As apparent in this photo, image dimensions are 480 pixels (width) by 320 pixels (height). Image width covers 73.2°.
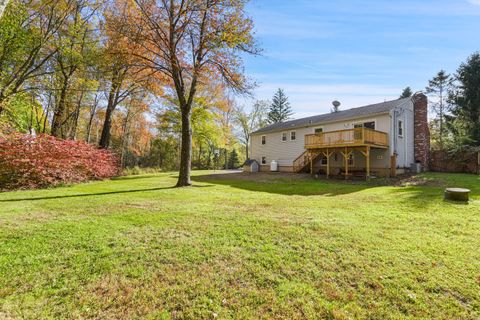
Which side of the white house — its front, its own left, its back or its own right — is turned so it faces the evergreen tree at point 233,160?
left

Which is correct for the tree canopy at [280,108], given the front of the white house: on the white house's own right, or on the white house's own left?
on the white house's own left

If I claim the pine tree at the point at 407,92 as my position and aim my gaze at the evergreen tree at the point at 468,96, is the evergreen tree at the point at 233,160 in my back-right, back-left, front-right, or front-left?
back-right

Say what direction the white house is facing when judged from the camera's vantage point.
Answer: facing away from the viewer and to the right of the viewer

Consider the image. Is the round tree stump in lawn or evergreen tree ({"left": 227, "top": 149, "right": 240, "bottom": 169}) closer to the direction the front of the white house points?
the evergreen tree

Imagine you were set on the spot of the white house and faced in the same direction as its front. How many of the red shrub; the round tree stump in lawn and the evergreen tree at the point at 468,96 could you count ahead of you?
1

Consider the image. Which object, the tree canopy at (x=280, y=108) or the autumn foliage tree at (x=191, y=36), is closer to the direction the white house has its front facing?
the tree canopy

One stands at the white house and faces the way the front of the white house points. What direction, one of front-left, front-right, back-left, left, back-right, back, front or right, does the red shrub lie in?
back

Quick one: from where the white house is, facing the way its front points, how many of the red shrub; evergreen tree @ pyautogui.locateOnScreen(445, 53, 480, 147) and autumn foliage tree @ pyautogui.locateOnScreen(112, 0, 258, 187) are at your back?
2

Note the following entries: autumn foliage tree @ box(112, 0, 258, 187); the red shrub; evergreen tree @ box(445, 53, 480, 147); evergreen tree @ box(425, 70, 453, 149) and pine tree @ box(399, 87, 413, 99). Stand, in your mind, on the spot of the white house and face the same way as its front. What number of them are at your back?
2

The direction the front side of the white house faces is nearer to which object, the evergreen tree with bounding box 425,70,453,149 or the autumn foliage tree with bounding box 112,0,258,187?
the evergreen tree
